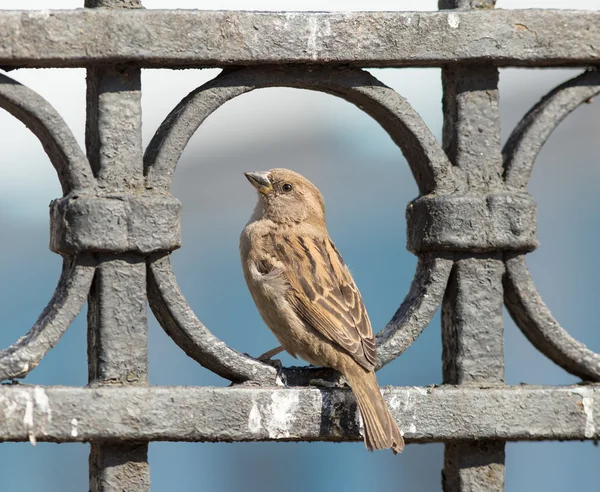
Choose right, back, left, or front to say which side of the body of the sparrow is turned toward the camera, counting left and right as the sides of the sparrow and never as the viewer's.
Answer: left
